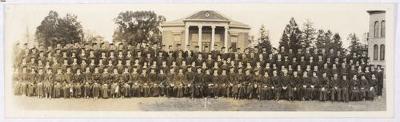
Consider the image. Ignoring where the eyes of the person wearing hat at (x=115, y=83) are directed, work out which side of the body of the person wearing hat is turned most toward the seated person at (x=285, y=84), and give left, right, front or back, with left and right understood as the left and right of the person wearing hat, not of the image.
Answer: left

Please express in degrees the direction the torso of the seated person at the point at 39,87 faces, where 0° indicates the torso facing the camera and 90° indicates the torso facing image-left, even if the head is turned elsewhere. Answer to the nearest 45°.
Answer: approximately 0°
